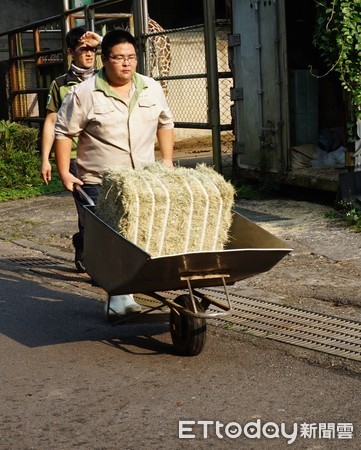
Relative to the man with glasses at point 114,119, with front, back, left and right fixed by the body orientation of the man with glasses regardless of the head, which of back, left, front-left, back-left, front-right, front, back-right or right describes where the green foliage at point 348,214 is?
left

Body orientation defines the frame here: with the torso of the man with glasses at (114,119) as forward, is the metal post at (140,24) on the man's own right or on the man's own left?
on the man's own left

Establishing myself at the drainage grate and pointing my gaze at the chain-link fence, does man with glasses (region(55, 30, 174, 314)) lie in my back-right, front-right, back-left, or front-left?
front-left

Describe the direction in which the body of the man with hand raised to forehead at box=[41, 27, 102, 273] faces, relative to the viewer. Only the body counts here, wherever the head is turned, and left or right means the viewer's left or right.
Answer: facing the viewer and to the right of the viewer

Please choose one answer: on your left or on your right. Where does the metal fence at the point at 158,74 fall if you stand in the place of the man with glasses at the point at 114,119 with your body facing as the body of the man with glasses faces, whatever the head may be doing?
on your left

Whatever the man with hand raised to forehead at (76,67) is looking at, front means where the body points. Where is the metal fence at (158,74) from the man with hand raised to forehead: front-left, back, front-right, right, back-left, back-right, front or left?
back-left

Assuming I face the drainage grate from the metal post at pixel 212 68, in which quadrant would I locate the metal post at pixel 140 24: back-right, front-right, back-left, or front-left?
back-right

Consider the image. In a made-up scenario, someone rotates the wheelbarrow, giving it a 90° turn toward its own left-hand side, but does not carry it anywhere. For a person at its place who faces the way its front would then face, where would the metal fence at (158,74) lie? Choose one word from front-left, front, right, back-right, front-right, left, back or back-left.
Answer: front-left
